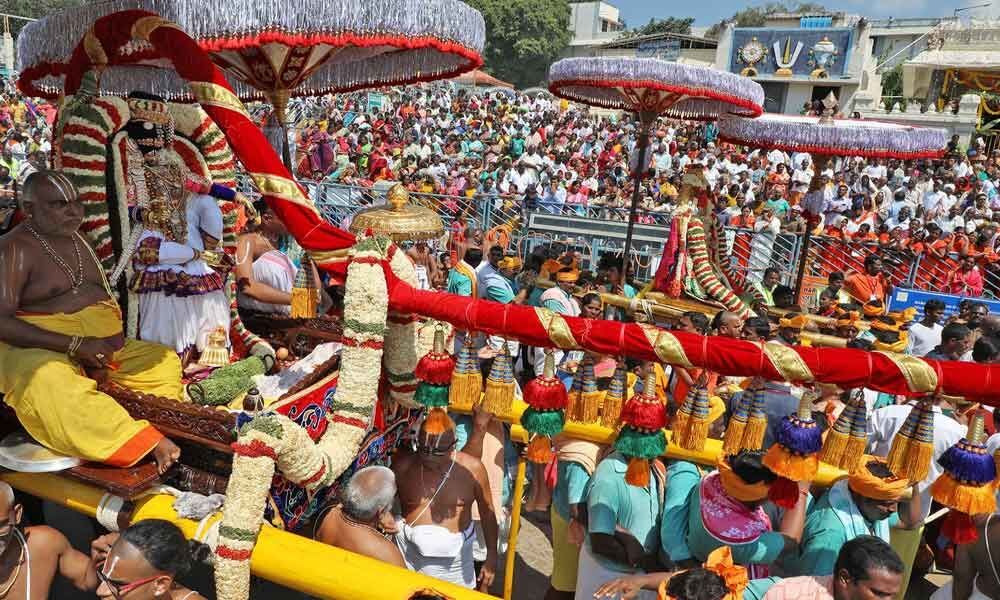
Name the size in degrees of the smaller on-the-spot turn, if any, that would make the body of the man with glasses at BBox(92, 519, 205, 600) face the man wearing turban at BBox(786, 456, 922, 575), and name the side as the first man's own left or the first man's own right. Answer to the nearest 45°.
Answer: approximately 180°

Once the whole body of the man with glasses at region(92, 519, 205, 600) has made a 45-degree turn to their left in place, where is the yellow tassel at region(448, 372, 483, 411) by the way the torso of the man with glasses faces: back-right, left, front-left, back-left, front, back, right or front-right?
back-left

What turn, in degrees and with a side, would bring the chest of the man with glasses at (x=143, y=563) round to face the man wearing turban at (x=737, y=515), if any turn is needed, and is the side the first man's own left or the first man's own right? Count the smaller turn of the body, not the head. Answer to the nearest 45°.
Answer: approximately 180°

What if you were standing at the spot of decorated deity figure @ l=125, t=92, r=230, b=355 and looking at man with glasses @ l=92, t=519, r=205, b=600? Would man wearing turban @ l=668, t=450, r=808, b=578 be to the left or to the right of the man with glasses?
left

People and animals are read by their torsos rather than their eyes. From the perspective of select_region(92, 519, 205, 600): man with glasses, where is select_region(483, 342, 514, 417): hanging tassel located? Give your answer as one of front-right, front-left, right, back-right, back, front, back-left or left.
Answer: back
